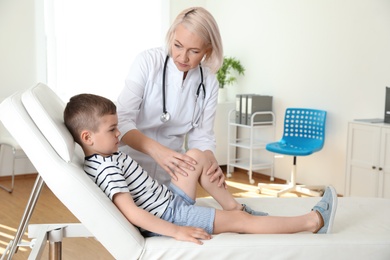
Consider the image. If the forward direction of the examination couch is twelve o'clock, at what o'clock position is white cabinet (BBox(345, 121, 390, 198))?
The white cabinet is roughly at 10 o'clock from the examination couch.

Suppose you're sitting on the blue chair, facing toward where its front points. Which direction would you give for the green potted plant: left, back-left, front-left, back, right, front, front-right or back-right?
right

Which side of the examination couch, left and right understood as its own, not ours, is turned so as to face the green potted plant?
left

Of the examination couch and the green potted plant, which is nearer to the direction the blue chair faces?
the examination couch

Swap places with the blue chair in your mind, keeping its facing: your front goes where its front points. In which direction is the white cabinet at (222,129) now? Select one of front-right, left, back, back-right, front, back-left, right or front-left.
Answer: right

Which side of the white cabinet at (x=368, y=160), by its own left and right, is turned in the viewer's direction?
front

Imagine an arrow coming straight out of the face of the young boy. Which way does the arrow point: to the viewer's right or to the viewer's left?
to the viewer's right

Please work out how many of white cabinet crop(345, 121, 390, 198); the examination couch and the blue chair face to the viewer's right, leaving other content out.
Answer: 1

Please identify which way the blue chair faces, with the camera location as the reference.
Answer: facing the viewer and to the left of the viewer

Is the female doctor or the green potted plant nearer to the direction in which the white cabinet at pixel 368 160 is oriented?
the female doctor

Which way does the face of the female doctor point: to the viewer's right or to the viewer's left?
to the viewer's left

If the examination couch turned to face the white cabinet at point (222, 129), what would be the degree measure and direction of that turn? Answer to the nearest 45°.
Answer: approximately 90° to its left

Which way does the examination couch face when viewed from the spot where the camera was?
facing to the right of the viewer

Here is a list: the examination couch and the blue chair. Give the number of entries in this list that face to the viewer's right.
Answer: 1

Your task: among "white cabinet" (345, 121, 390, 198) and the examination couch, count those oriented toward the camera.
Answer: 1
